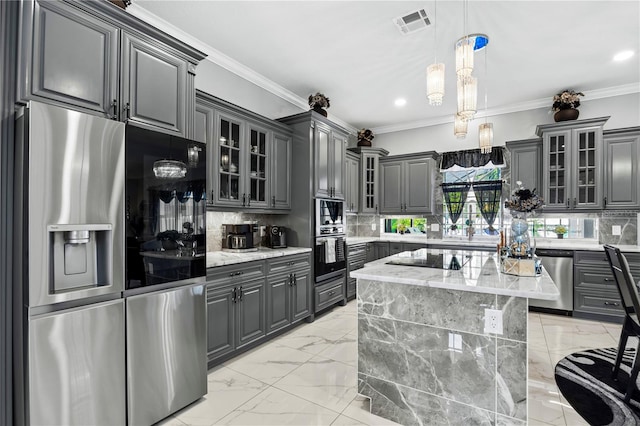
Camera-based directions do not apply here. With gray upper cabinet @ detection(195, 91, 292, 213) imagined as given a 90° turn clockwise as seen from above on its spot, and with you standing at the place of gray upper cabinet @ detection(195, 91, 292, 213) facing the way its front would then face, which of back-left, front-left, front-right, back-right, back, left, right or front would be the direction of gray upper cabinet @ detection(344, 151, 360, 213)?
back

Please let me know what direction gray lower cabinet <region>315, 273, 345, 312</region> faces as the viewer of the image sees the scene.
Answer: facing the viewer and to the right of the viewer

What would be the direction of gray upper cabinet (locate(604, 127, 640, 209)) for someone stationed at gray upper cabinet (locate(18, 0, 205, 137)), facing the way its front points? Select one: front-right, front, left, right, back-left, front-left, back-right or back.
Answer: front-left

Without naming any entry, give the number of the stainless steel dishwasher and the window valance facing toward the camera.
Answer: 2

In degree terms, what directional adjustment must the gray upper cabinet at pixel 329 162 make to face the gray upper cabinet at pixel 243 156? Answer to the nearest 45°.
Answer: approximately 90° to its right

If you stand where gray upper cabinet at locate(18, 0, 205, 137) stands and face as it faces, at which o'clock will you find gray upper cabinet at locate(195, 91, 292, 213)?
gray upper cabinet at locate(195, 91, 292, 213) is roughly at 9 o'clock from gray upper cabinet at locate(18, 0, 205, 137).

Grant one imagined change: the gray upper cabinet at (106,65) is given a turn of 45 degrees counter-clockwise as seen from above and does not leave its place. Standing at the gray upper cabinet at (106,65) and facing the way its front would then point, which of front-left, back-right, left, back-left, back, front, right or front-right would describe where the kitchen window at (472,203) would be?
front

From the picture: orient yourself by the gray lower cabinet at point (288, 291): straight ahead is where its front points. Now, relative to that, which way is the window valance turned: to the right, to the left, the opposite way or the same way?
to the right

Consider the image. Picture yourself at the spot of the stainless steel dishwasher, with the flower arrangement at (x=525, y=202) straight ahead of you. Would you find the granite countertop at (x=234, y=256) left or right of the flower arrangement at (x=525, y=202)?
right

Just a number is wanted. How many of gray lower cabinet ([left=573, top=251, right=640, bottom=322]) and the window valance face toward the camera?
2

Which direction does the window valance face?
toward the camera

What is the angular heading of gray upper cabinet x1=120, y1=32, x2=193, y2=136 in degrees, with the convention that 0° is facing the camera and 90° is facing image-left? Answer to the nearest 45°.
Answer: approximately 315°

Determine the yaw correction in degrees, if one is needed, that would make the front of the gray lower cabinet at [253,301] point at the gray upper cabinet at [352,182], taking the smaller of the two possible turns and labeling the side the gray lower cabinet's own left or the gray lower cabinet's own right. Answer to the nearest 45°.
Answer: approximately 90° to the gray lower cabinet's own left

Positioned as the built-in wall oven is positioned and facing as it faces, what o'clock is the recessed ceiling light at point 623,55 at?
The recessed ceiling light is roughly at 11 o'clock from the built-in wall oven.

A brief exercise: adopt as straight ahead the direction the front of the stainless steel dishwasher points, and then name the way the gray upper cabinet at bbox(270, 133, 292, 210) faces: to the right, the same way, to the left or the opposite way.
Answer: to the left

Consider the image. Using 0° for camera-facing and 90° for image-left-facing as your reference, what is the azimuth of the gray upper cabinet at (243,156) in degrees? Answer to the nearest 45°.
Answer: approximately 315°

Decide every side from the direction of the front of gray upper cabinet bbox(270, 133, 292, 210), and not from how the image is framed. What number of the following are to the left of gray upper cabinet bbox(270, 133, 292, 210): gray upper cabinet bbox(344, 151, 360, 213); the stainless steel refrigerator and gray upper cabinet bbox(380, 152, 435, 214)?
2
